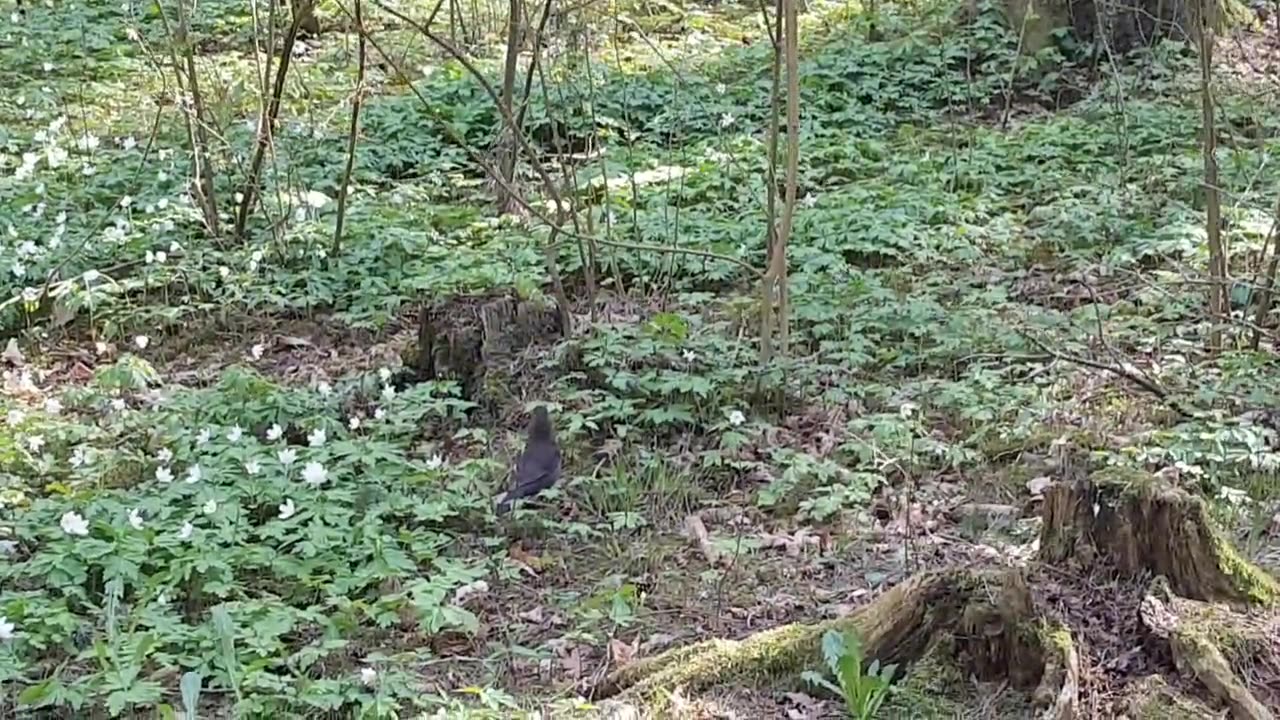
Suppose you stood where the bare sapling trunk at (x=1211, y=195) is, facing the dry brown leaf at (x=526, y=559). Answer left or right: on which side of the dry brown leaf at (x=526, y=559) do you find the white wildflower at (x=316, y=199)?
right

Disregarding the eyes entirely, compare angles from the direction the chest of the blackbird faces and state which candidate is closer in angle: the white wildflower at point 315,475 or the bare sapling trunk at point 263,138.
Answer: the bare sapling trunk

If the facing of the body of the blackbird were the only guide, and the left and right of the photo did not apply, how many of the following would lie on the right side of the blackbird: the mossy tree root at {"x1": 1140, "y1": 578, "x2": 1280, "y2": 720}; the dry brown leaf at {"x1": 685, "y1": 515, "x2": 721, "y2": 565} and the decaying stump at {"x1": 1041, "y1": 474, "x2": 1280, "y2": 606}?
3

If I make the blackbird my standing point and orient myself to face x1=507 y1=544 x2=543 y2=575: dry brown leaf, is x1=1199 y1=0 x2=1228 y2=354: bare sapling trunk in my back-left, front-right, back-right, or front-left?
back-left

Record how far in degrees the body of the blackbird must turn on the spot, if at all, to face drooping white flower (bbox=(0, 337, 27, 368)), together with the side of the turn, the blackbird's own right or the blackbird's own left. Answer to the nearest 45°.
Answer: approximately 90° to the blackbird's own left

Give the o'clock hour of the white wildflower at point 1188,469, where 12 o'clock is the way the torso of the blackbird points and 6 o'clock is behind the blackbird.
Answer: The white wildflower is roughly at 2 o'clock from the blackbird.

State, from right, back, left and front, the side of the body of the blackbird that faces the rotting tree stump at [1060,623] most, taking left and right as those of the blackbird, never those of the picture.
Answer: right

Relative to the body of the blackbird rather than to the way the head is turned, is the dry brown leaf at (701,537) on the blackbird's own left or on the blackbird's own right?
on the blackbird's own right

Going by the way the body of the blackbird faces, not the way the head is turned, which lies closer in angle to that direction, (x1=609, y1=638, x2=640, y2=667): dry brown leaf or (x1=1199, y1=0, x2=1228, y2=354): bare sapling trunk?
the bare sapling trunk

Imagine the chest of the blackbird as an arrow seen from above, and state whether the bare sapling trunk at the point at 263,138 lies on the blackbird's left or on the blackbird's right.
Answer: on the blackbird's left

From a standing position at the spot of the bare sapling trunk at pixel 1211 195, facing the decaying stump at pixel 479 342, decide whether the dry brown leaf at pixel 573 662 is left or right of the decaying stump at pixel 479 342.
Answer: left

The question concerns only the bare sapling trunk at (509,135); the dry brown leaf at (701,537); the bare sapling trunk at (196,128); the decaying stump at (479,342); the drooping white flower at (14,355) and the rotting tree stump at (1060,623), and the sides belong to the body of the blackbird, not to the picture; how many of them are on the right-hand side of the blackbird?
2

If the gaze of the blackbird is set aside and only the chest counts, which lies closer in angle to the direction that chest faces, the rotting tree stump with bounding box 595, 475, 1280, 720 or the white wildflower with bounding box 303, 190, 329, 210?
the white wildflower

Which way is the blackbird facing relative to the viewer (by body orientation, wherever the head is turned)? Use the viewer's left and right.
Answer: facing away from the viewer and to the right of the viewer

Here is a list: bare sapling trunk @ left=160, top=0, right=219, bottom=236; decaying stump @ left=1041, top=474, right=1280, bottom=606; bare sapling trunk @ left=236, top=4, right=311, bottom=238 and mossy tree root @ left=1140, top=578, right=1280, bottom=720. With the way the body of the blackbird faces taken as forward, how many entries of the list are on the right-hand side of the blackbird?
2
